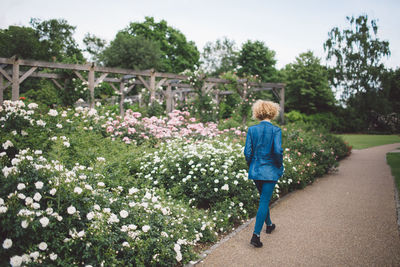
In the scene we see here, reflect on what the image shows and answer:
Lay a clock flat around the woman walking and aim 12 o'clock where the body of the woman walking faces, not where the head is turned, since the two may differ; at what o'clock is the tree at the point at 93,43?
The tree is roughly at 11 o'clock from the woman walking.

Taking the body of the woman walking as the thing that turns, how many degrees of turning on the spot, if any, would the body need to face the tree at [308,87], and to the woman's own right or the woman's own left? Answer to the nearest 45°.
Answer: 0° — they already face it

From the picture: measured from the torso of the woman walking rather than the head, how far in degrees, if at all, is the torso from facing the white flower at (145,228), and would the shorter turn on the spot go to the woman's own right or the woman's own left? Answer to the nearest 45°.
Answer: approximately 135° to the woman's own left

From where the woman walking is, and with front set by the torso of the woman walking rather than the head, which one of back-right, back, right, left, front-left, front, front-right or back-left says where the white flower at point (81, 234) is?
back-left

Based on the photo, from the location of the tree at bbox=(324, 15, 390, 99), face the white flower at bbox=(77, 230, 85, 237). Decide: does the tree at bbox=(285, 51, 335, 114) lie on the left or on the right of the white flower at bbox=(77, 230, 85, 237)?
right

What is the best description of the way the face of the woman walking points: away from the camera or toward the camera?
away from the camera

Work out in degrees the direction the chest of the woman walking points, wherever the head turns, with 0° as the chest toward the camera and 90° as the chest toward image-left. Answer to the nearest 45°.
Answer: approximately 180°
